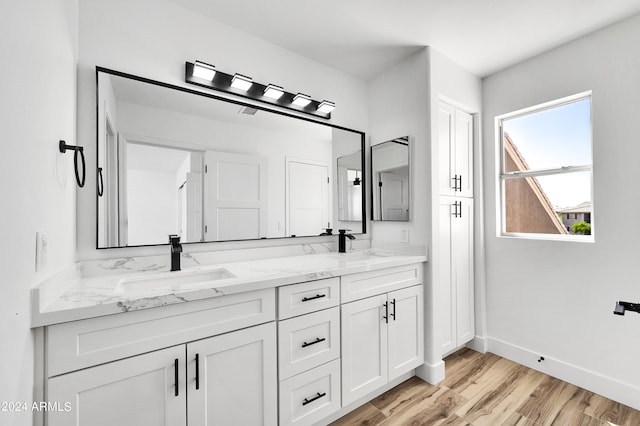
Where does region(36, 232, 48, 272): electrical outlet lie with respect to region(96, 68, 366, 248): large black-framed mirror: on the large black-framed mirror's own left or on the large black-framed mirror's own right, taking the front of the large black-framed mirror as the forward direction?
on the large black-framed mirror's own right

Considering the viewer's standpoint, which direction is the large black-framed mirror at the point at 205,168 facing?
facing the viewer and to the right of the viewer

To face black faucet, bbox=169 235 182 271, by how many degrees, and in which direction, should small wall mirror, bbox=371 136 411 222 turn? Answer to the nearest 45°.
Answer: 0° — it already faces it

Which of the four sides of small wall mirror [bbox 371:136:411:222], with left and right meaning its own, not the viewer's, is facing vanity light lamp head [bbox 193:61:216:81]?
front

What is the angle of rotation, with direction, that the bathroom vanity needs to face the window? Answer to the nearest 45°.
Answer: approximately 45° to its left

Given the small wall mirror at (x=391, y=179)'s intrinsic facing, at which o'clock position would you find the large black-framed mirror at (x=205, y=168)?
The large black-framed mirror is roughly at 12 o'clock from the small wall mirror.

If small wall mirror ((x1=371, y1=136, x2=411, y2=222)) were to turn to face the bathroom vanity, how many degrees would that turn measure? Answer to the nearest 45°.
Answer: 0° — it already faces it

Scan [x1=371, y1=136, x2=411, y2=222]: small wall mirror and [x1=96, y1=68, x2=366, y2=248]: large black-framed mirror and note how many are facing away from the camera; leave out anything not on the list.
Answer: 0

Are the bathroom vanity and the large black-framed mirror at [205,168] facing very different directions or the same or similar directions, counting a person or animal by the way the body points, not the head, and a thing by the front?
same or similar directions
